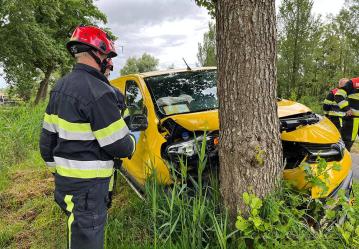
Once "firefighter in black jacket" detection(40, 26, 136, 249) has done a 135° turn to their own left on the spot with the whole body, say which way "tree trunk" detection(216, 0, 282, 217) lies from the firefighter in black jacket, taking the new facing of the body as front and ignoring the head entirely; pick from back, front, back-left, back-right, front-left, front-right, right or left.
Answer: back

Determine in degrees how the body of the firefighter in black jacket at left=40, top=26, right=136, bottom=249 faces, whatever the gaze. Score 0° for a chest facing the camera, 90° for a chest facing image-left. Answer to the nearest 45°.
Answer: approximately 225°

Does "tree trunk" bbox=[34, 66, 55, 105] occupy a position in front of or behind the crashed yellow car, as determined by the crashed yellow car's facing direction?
behind

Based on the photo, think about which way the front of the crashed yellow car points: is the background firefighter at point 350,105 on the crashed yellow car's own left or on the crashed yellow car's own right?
on the crashed yellow car's own left

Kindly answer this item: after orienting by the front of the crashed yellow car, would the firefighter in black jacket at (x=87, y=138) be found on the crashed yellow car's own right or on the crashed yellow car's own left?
on the crashed yellow car's own right

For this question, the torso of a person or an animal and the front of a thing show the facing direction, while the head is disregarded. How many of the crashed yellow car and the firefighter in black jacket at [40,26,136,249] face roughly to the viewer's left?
0

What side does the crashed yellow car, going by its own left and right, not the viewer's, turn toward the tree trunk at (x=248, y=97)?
front

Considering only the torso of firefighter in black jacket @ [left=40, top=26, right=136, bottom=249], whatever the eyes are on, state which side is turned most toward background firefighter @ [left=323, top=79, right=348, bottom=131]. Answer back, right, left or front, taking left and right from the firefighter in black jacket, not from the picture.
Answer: front

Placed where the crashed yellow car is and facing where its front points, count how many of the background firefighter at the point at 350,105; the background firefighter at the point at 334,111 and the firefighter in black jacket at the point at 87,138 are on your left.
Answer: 2

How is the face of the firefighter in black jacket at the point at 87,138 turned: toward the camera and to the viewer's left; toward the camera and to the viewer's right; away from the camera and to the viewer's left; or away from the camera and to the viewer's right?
away from the camera and to the viewer's right
